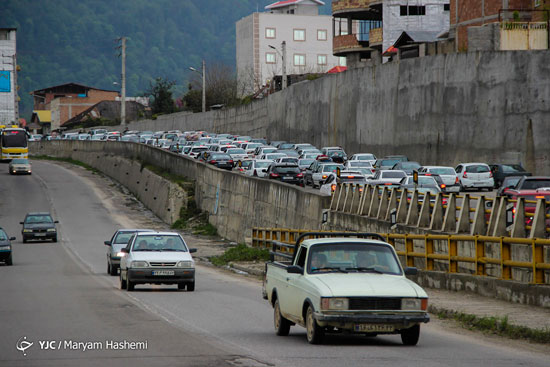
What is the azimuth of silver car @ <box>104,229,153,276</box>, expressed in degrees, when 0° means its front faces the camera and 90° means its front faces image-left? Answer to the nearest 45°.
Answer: approximately 0°

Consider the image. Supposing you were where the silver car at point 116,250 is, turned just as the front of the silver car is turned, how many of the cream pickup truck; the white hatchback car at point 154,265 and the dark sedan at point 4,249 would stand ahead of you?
2

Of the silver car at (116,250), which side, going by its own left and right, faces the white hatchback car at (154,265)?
front

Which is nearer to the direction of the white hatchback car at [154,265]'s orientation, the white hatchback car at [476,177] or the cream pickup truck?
the cream pickup truck

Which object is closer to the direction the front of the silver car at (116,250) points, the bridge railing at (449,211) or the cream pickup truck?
the cream pickup truck

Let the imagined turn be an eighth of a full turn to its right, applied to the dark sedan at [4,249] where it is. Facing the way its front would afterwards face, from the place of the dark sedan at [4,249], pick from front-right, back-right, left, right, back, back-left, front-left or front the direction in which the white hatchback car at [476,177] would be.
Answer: back-left

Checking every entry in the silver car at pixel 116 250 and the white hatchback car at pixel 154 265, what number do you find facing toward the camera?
2

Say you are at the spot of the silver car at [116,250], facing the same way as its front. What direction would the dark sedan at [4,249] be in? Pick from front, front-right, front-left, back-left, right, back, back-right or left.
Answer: back-right

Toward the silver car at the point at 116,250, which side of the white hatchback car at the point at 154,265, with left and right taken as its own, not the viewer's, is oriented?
back
